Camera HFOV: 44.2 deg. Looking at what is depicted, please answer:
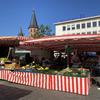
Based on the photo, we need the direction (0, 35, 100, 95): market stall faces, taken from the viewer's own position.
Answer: facing the viewer and to the left of the viewer
